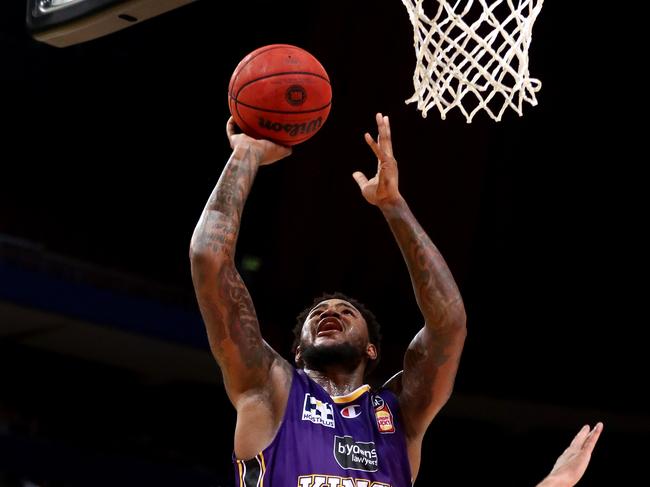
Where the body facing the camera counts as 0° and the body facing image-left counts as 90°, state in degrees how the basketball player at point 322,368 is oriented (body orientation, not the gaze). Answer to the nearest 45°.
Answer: approximately 315°
